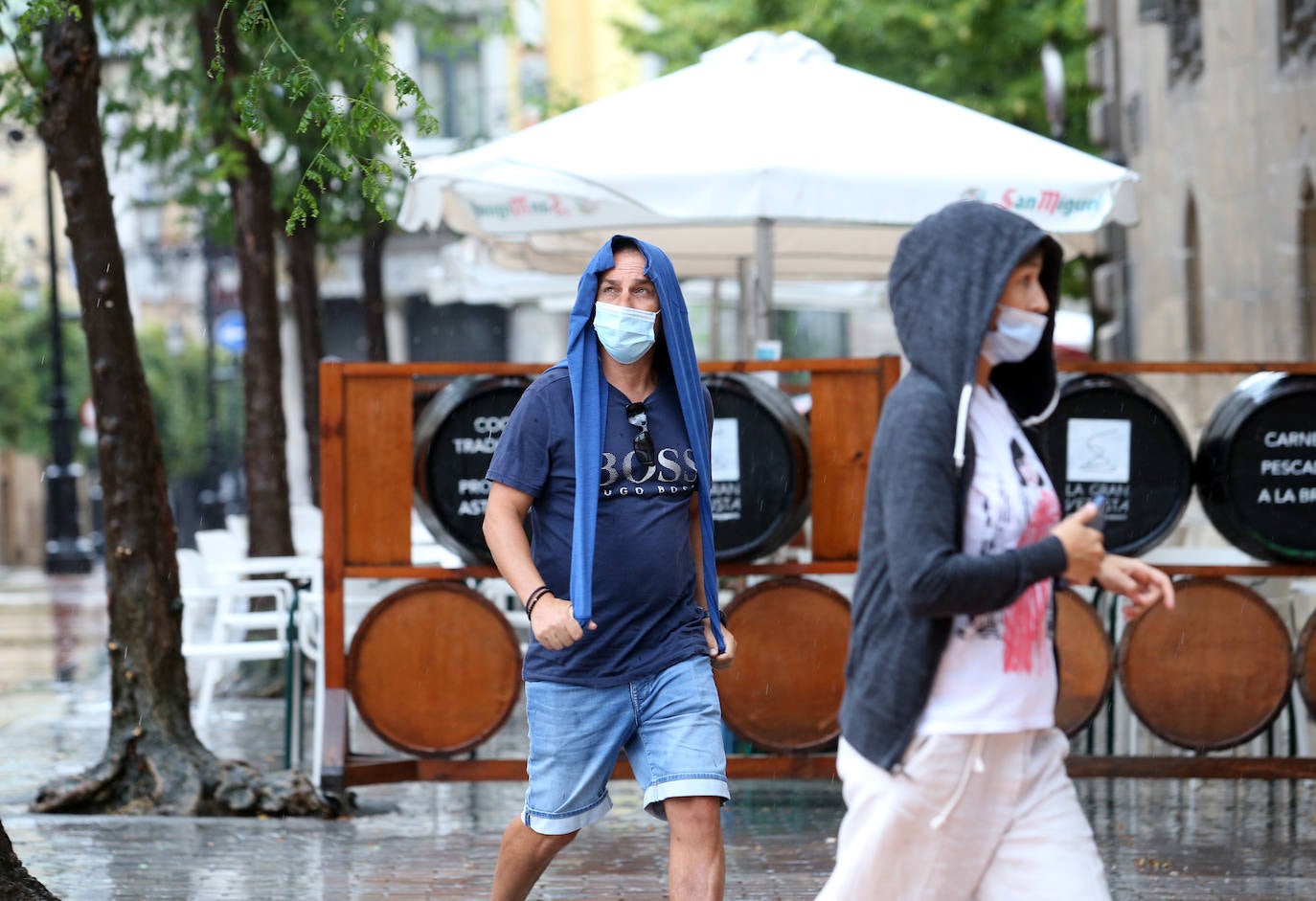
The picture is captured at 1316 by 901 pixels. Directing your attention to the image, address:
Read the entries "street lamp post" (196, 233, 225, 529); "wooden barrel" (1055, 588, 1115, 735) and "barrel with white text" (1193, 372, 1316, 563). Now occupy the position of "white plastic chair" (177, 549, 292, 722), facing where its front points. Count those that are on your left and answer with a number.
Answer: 1

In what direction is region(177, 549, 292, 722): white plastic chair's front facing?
to the viewer's right

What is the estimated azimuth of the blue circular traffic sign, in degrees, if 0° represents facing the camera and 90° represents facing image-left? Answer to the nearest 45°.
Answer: approximately 0°

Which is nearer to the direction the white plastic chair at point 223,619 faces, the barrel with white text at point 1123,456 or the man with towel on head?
the barrel with white text

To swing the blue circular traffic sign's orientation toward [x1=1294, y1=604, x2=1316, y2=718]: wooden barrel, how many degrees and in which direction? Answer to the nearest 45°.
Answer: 0° — it already faces it

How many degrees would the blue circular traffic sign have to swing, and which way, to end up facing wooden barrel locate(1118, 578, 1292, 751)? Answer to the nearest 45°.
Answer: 0° — it already faces it

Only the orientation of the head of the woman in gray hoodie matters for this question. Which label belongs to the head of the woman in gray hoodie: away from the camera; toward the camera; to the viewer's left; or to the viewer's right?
to the viewer's right

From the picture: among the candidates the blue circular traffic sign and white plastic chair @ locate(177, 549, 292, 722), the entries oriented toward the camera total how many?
1
